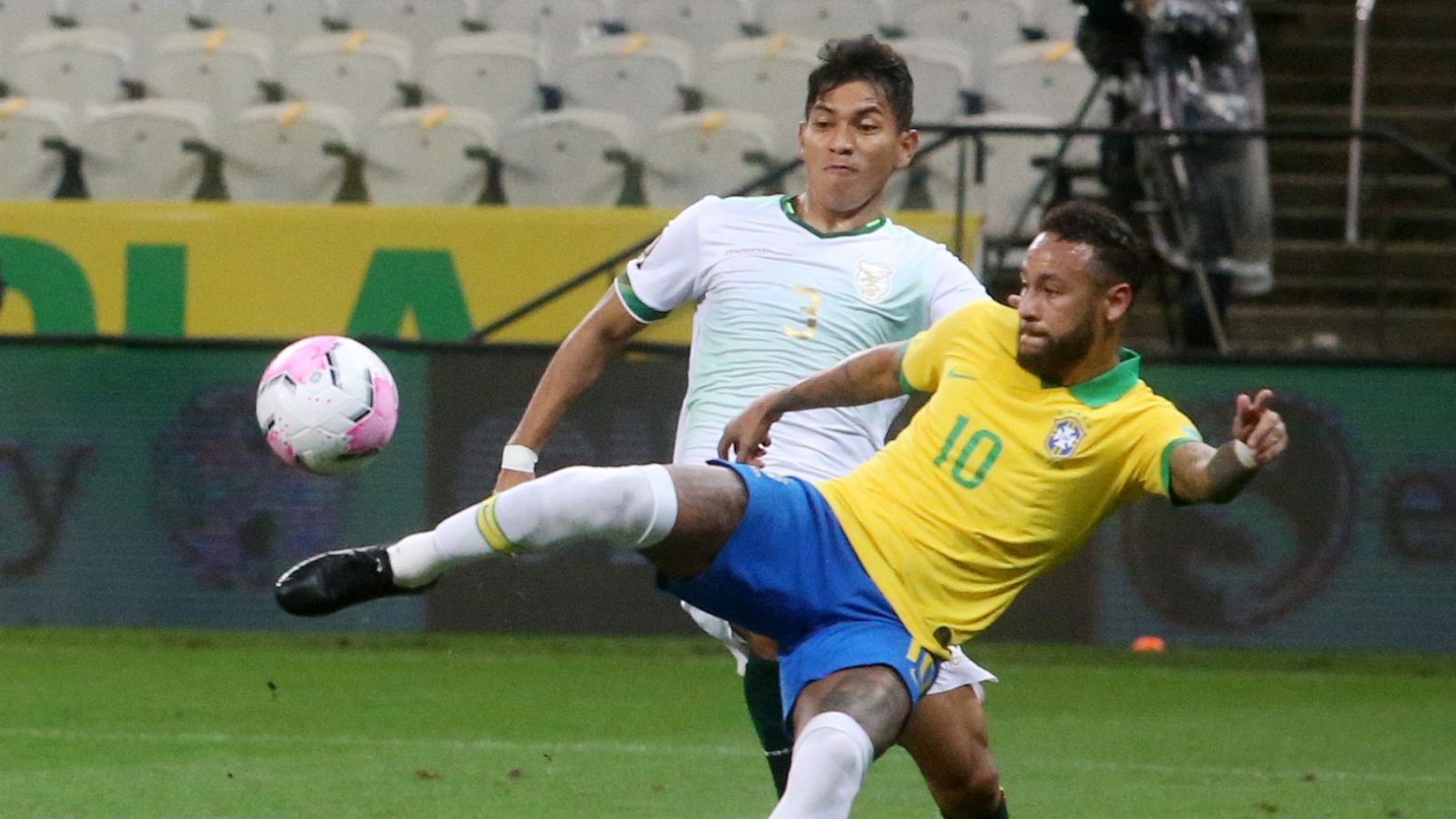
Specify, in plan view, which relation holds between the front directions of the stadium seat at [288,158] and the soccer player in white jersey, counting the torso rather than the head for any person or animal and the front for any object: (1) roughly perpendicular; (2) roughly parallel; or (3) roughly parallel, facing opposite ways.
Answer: roughly parallel

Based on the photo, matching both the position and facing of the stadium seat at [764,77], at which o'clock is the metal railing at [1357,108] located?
The metal railing is roughly at 9 o'clock from the stadium seat.

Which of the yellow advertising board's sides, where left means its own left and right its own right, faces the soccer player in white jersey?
front

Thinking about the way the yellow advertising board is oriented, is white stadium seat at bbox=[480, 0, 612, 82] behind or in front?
behind

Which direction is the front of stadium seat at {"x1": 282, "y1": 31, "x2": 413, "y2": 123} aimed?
toward the camera

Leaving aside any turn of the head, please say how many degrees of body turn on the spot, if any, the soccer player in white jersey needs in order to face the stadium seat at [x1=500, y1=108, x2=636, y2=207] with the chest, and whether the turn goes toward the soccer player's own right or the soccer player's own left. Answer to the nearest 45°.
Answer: approximately 180°

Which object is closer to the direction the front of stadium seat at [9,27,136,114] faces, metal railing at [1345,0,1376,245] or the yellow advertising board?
the yellow advertising board

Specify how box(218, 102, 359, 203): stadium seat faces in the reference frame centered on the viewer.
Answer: facing the viewer

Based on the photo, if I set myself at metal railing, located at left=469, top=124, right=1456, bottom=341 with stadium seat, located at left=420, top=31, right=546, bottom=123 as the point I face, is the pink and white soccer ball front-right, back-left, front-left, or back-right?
back-left

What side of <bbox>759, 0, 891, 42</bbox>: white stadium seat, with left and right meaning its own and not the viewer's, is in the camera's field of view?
front

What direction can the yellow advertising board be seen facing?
toward the camera

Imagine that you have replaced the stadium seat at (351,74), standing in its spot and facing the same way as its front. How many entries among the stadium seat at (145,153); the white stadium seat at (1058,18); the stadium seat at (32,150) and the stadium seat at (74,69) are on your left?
1

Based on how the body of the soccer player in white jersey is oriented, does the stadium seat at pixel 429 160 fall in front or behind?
behind
